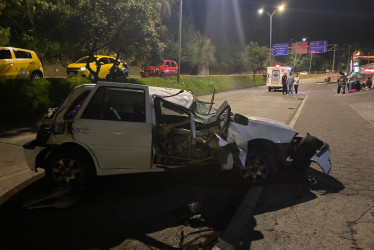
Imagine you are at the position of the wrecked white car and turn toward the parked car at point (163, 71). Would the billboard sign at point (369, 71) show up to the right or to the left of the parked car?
right

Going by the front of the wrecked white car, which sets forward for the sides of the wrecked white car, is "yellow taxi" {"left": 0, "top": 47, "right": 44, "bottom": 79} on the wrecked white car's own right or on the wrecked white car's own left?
on the wrecked white car's own left

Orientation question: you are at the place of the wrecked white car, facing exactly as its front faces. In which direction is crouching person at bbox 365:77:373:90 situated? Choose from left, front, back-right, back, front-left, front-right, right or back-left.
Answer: front-left

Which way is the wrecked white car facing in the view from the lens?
facing to the right of the viewer
